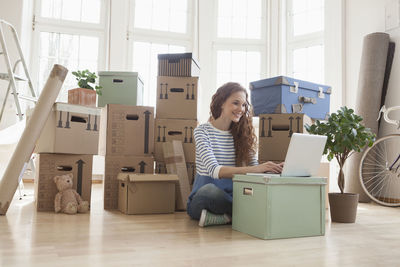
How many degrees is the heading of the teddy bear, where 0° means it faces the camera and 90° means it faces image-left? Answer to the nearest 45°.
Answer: approximately 315°

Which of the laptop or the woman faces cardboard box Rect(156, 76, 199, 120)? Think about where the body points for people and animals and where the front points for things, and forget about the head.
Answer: the laptop

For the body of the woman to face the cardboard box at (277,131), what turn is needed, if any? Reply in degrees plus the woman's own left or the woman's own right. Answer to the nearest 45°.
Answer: approximately 90° to the woman's own left

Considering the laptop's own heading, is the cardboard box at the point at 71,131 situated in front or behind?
in front

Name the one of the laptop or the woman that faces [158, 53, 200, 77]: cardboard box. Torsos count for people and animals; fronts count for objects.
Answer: the laptop

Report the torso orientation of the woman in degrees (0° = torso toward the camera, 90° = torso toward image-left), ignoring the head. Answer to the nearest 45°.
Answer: approximately 315°

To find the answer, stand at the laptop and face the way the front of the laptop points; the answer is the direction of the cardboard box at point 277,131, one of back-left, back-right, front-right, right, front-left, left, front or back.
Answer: front-right

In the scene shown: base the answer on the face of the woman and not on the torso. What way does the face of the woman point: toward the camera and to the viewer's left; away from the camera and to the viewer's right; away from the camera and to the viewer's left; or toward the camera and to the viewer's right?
toward the camera and to the viewer's right

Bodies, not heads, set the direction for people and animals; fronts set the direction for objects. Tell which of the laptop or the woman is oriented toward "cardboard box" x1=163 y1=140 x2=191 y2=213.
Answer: the laptop

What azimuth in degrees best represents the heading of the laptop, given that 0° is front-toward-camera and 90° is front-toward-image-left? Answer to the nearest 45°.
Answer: approximately 135°

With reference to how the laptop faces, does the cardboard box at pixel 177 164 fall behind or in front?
in front
